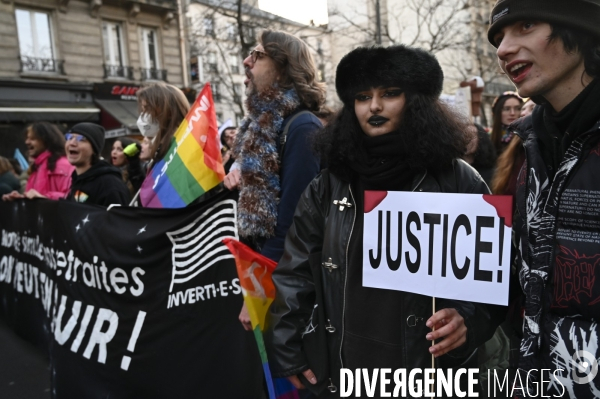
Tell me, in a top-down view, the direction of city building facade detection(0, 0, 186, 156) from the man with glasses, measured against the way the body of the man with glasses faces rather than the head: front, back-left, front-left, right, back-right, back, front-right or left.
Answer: back-right

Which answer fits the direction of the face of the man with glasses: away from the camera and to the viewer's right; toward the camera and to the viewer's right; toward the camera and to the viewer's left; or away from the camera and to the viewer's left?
toward the camera and to the viewer's left

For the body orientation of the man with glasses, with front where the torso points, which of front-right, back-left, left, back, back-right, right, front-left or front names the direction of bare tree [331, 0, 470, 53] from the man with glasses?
back

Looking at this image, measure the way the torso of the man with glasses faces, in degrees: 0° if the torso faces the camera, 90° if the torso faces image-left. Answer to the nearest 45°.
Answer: approximately 45°
